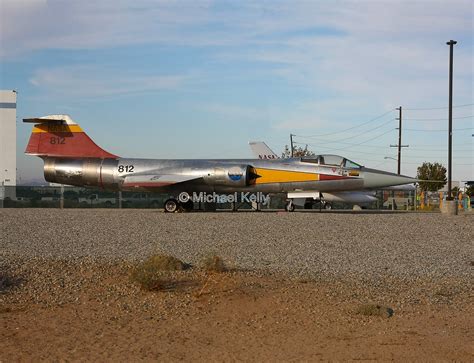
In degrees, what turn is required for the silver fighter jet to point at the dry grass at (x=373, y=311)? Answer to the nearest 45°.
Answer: approximately 90° to its right

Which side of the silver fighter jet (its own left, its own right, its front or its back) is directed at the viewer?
right
